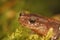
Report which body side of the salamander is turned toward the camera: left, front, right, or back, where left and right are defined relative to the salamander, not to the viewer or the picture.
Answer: left
